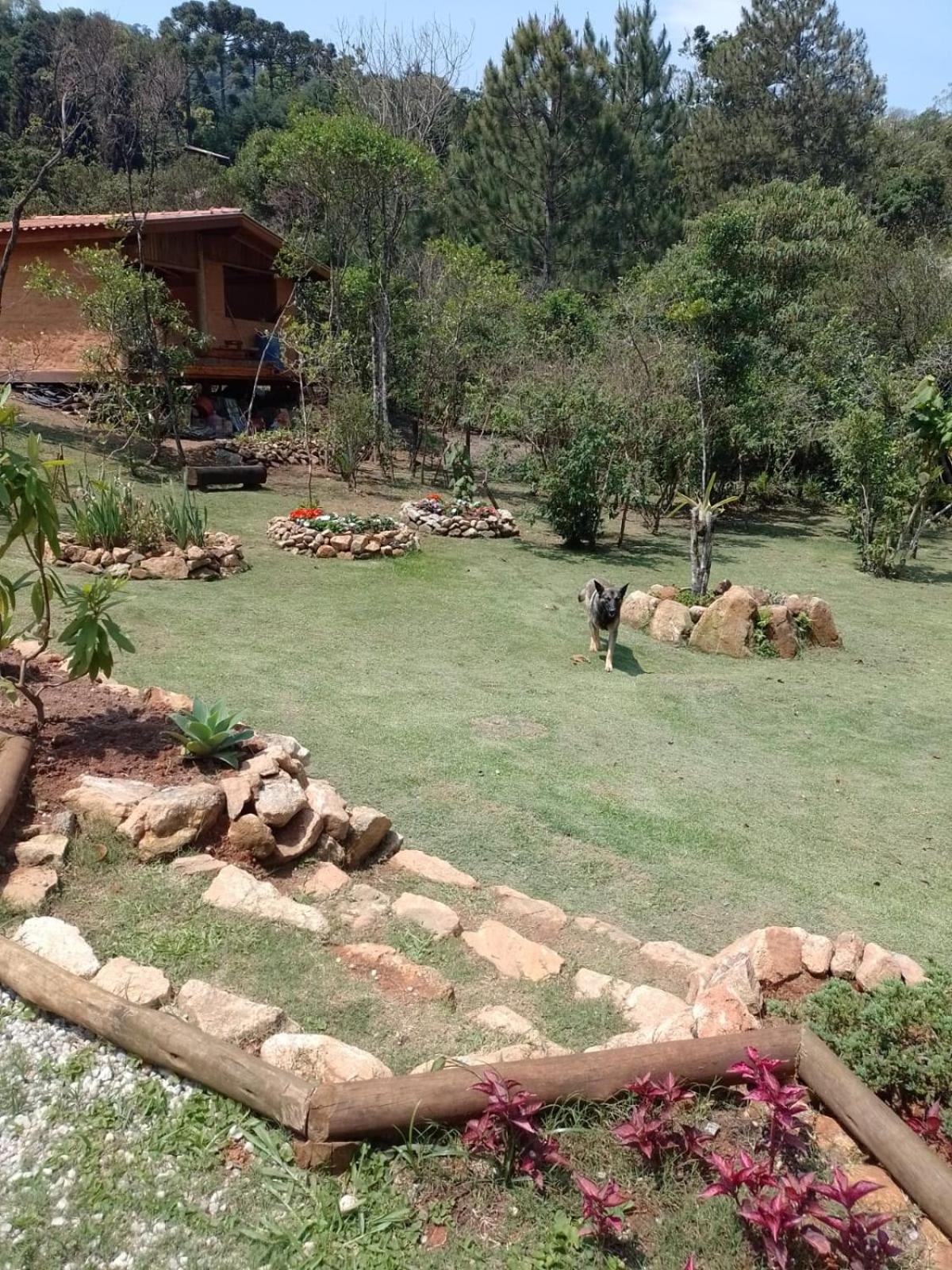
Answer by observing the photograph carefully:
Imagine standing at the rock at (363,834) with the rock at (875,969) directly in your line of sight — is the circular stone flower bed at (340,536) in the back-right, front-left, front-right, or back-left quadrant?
back-left

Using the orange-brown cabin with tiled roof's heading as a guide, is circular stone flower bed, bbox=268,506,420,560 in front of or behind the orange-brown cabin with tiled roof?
in front

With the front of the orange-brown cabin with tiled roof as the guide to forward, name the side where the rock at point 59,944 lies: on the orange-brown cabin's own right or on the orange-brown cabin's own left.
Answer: on the orange-brown cabin's own right

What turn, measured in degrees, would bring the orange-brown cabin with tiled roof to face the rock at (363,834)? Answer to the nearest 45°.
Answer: approximately 45° to its right

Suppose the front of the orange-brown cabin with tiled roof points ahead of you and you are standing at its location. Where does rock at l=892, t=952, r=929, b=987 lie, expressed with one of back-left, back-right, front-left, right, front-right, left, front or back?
front-right

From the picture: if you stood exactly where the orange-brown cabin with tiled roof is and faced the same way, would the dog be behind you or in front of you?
in front

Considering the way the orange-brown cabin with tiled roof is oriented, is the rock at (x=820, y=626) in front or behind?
in front

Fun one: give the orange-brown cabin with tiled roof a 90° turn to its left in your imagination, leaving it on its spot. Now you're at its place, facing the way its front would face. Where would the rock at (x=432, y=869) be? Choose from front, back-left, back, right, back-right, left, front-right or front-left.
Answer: back-right

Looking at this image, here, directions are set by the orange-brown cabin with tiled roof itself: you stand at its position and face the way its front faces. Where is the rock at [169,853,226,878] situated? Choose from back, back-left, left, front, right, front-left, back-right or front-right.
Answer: front-right

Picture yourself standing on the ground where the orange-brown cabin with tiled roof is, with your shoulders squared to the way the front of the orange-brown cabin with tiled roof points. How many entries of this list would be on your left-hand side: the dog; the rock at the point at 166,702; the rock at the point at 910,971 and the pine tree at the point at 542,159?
1
